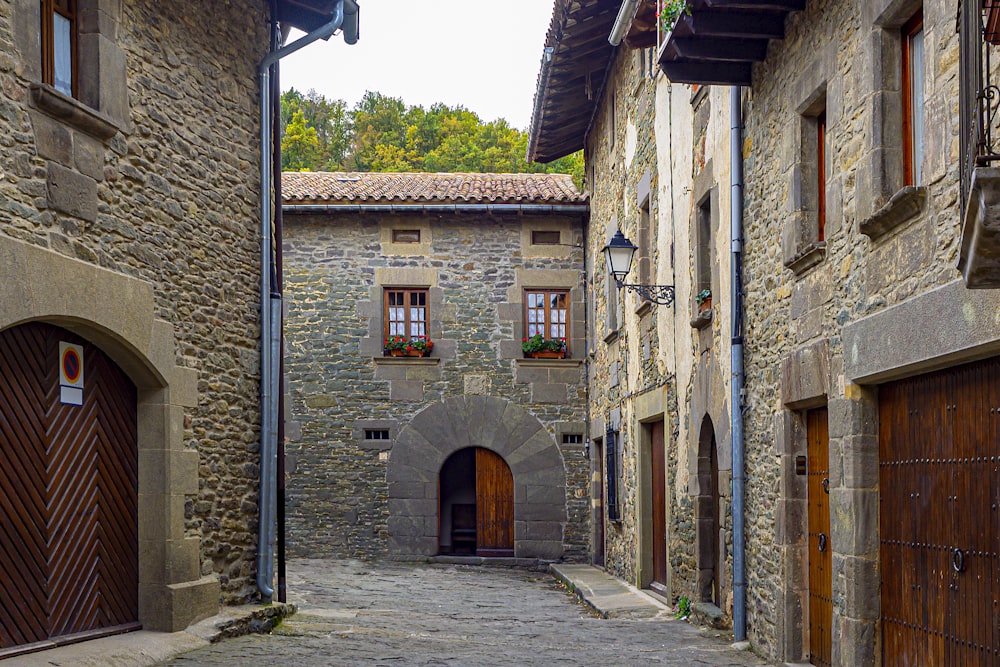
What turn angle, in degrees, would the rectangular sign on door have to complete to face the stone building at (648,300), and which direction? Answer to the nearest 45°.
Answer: approximately 90° to its left

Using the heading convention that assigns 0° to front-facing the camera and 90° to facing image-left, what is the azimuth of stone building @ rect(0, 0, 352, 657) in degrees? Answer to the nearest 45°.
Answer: approximately 315°

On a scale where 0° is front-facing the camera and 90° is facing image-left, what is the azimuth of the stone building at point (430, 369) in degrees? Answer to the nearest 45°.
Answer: approximately 0°
